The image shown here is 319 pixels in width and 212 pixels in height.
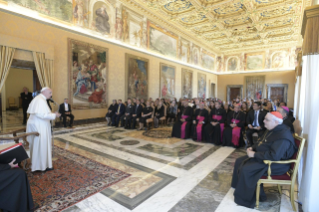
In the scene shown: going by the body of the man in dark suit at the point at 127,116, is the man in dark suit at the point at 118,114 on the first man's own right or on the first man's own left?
on the first man's own right

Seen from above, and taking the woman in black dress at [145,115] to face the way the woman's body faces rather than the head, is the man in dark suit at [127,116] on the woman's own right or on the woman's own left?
on the woman's own right

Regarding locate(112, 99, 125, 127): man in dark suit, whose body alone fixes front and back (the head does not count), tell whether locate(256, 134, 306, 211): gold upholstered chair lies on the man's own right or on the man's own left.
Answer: on the man's own left

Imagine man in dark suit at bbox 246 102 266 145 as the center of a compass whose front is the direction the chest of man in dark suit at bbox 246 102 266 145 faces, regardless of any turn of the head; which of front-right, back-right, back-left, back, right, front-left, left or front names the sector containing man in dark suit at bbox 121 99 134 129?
front-right

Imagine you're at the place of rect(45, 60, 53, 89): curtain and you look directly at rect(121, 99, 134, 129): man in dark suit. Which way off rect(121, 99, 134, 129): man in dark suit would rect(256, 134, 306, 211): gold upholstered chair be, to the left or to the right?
right

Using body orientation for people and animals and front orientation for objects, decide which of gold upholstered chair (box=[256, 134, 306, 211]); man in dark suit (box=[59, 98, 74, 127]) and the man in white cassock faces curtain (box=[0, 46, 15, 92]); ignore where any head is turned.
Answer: the gold upholstered chair

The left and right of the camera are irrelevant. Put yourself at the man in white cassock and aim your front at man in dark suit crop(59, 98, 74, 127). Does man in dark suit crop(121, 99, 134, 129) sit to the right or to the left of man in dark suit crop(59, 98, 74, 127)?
right

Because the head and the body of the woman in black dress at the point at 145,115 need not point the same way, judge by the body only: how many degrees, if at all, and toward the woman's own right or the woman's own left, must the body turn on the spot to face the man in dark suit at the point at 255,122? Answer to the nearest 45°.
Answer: approximately 90° to the woman's own left

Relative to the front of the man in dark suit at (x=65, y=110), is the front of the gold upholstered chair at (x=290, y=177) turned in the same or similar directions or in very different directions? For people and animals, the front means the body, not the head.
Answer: very different directions

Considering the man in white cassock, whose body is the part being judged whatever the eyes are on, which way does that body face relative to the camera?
to the viewer's right

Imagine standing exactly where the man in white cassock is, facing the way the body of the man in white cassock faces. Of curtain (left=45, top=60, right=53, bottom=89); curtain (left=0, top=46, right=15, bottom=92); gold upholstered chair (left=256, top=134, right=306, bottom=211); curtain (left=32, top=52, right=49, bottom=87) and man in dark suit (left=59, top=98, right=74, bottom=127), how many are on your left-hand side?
4

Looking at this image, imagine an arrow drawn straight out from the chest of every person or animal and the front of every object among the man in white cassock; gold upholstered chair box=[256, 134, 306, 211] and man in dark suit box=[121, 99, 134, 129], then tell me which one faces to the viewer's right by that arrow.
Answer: the man in white cassock
